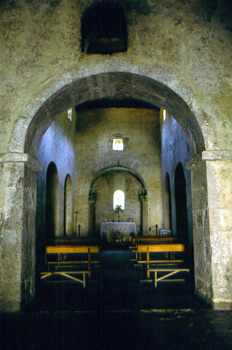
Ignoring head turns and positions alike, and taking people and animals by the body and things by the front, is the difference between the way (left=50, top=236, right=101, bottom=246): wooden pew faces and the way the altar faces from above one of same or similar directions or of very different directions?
very different directions

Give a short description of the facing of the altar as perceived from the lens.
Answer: facing the viewer

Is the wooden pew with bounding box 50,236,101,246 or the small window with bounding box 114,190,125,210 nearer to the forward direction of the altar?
the wooden pew

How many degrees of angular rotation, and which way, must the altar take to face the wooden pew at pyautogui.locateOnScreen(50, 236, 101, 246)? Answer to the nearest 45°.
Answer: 0° — it already faces it

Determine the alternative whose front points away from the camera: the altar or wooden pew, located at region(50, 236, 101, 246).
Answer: the wooden pew

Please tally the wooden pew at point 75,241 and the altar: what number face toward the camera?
1

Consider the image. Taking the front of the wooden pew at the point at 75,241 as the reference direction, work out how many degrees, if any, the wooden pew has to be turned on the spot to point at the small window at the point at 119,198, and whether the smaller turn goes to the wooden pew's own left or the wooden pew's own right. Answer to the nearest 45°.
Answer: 0° — it already faces it

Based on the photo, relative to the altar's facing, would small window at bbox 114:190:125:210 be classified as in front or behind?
behind

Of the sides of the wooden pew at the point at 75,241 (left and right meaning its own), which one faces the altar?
front

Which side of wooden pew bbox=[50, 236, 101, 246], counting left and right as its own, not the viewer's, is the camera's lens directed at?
back
